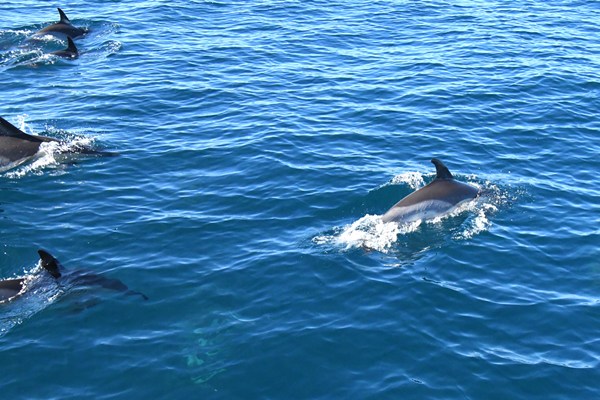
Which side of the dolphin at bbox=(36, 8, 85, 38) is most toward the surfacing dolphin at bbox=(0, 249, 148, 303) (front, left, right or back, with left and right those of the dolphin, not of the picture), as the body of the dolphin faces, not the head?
right

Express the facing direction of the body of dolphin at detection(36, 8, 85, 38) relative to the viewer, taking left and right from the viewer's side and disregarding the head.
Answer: facing to the right of the viewer

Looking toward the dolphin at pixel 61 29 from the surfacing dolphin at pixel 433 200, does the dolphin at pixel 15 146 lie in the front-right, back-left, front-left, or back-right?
front-left

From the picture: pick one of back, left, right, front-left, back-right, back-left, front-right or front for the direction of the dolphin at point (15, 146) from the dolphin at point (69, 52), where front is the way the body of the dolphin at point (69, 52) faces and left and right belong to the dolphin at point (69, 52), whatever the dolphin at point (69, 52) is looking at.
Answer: right

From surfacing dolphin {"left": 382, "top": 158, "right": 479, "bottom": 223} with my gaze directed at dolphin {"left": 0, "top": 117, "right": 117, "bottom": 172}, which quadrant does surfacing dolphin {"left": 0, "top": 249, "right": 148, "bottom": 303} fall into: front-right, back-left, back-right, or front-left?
front-left

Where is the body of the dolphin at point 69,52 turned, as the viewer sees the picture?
to the viewer's right

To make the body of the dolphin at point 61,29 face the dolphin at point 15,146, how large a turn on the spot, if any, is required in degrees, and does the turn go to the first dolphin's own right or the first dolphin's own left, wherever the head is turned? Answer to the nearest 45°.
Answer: approximately 90° to the first dolphin's own right

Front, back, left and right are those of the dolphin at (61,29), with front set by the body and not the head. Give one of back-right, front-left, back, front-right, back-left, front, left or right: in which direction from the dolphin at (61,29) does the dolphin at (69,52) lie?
right

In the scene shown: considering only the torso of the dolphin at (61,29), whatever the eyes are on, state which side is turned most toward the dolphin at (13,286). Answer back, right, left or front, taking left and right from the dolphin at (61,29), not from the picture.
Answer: right
